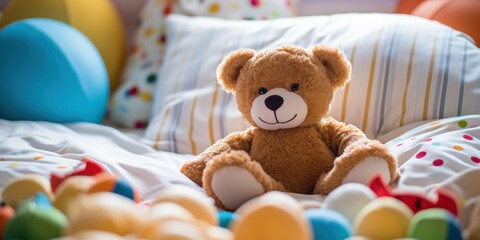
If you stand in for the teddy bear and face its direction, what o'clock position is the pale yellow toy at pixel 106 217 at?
The pale yellow toy is roughly at 1 o'clock from the teddy bear.

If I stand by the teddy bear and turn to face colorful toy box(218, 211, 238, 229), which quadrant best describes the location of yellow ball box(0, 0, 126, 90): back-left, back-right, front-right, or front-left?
back-right

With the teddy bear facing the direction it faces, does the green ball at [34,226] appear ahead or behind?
ahead

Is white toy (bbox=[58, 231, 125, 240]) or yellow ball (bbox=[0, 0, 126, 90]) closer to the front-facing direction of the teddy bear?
the white toy

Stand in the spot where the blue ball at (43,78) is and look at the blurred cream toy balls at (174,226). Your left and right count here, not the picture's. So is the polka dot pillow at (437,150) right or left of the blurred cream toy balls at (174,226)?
left

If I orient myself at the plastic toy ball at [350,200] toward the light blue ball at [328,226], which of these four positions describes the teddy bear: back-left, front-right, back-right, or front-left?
back-right

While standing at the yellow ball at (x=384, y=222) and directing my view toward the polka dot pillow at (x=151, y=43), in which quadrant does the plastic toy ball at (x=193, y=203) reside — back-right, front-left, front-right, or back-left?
front-left

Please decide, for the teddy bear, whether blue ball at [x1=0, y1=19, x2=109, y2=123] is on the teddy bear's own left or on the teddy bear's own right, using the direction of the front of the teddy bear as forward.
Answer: on the teddy bear's own right

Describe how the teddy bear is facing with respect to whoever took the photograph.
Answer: facing the viewer

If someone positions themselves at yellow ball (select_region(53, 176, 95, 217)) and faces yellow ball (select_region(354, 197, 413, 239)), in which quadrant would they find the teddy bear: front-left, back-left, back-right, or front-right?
front-left
